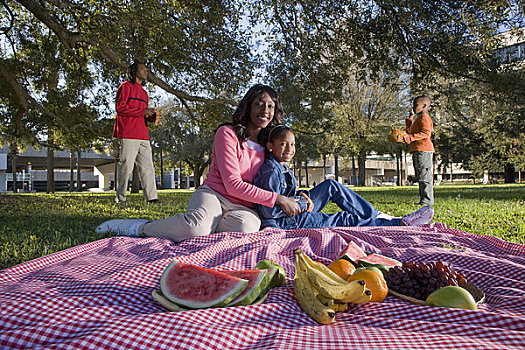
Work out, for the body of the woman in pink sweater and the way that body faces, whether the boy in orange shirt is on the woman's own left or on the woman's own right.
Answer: on the woman's own left

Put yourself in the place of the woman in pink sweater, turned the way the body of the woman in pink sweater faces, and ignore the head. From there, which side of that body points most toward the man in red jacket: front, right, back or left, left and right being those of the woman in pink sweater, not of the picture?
back

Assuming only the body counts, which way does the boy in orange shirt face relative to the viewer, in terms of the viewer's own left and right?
facing to the left of the viewer

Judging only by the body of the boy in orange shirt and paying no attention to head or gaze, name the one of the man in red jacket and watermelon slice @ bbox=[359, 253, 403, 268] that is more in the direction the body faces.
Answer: the man in red jacket

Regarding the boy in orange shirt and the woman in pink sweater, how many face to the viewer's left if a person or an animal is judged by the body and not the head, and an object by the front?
1

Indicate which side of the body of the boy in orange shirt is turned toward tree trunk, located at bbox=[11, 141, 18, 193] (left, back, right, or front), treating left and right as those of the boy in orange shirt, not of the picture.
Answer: front

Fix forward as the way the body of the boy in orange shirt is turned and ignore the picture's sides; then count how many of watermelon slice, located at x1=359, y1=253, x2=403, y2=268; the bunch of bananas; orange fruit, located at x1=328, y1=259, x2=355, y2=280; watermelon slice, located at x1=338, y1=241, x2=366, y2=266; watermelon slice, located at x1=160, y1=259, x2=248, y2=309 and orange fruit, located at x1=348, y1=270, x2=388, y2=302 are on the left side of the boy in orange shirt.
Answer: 6

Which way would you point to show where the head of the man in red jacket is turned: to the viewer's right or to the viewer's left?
to the viewer's right

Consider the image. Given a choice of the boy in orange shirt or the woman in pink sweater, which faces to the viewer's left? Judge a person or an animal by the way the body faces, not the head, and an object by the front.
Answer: the boy in orange shirt

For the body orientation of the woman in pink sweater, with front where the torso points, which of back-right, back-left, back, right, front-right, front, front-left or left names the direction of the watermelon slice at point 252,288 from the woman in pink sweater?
front-right

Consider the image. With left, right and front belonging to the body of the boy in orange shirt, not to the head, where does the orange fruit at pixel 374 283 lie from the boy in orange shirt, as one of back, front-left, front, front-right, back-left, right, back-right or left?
left

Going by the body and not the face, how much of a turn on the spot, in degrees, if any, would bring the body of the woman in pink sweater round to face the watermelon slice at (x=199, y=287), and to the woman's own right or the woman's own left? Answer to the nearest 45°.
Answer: approximately 45° to the woman's own right
